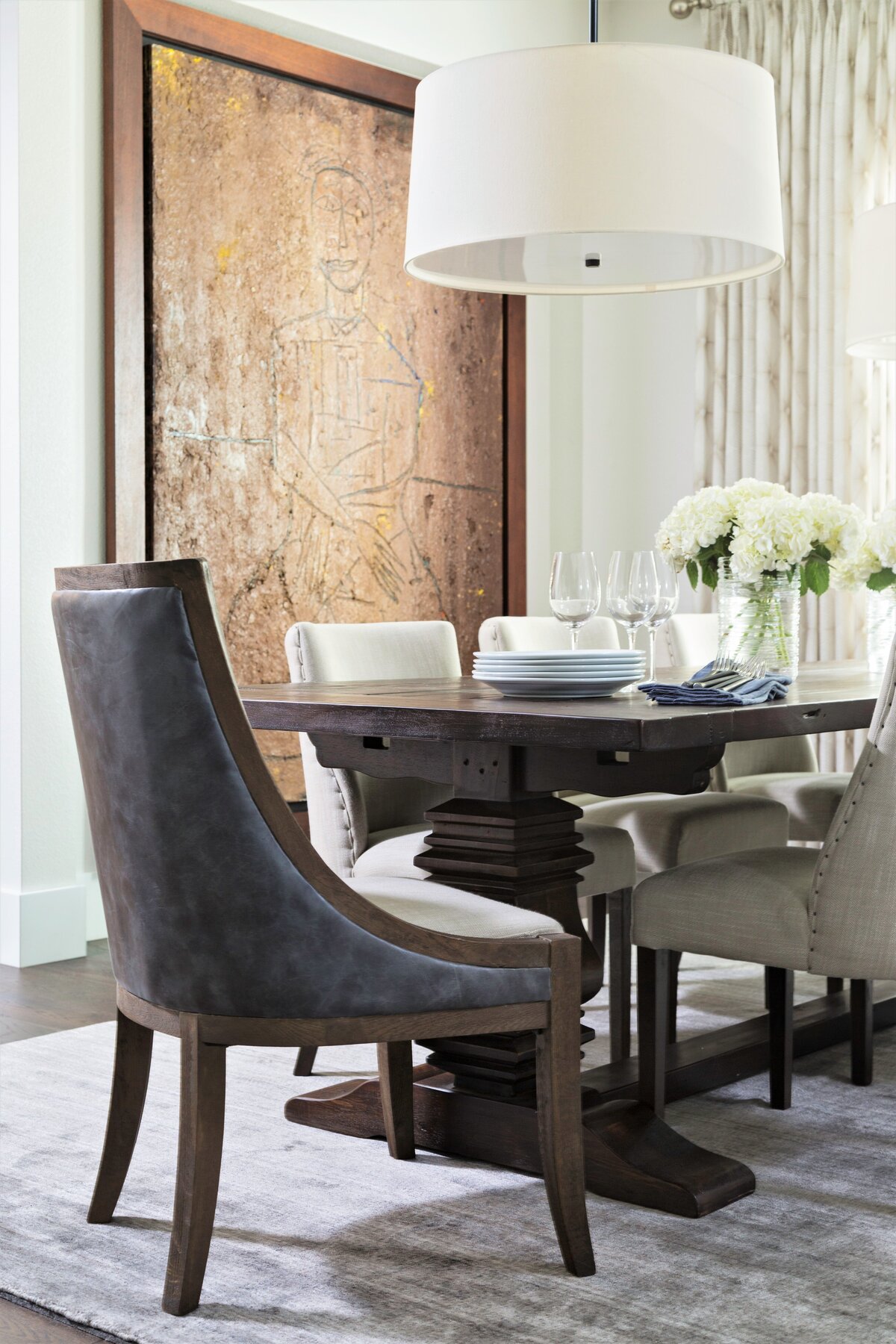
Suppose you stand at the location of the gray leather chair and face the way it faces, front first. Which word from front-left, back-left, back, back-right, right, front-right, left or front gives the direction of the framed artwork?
front-left

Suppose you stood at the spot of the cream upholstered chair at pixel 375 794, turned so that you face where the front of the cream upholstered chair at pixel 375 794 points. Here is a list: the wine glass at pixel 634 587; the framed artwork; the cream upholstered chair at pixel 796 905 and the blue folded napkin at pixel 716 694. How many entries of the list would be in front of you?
3

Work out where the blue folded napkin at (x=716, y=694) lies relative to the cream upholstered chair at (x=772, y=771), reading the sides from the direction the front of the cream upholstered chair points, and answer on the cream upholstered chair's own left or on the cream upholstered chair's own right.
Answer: on the cream upholstered chair's own right

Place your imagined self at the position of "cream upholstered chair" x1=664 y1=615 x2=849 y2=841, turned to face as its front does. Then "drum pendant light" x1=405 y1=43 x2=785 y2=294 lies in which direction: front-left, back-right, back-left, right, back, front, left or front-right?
front-right

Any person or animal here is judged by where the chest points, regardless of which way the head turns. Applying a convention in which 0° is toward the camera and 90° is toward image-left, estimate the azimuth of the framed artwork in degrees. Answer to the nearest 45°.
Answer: approximately 315°
